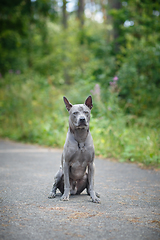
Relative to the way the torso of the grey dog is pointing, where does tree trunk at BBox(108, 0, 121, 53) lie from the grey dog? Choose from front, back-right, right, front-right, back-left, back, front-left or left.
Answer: back

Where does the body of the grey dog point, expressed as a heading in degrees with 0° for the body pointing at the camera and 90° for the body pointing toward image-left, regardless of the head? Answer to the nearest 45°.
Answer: approximately 0°
